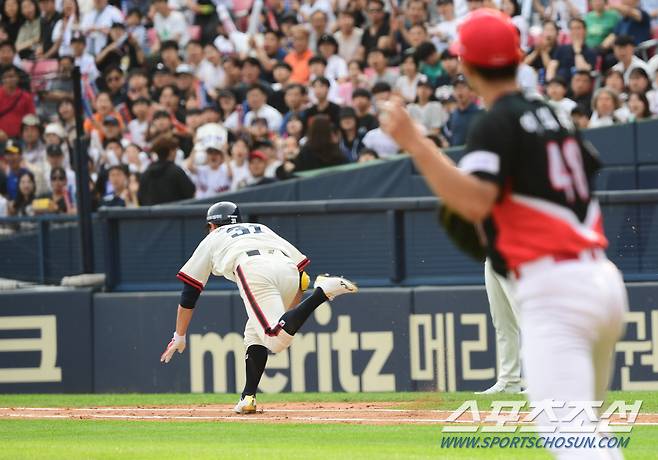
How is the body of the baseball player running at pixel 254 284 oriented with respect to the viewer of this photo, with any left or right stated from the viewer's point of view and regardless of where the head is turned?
facing away from the viewer and to the left of the viewer

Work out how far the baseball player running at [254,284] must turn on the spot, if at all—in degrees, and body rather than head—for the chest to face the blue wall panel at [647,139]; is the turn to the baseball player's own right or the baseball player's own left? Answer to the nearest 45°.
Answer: approximately 90° to the baseball player's own right

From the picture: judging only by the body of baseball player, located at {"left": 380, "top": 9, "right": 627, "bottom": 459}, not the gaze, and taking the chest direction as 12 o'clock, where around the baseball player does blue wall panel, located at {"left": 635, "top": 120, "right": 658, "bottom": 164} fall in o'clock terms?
The blue wall panel is roughly at 2 o'clock from the baseball player.

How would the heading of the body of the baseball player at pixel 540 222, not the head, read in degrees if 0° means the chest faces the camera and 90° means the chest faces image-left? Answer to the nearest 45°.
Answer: approximately 135°

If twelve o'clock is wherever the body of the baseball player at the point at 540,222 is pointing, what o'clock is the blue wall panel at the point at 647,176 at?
The blue wall panel is roughly at 2 o'clock from the baseball player.

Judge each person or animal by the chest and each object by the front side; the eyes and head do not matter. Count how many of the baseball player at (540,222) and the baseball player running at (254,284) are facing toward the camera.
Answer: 0

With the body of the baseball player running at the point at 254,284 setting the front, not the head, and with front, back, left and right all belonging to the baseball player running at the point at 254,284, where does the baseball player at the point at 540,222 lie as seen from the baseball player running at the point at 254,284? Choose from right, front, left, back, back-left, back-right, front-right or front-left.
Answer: back-left
